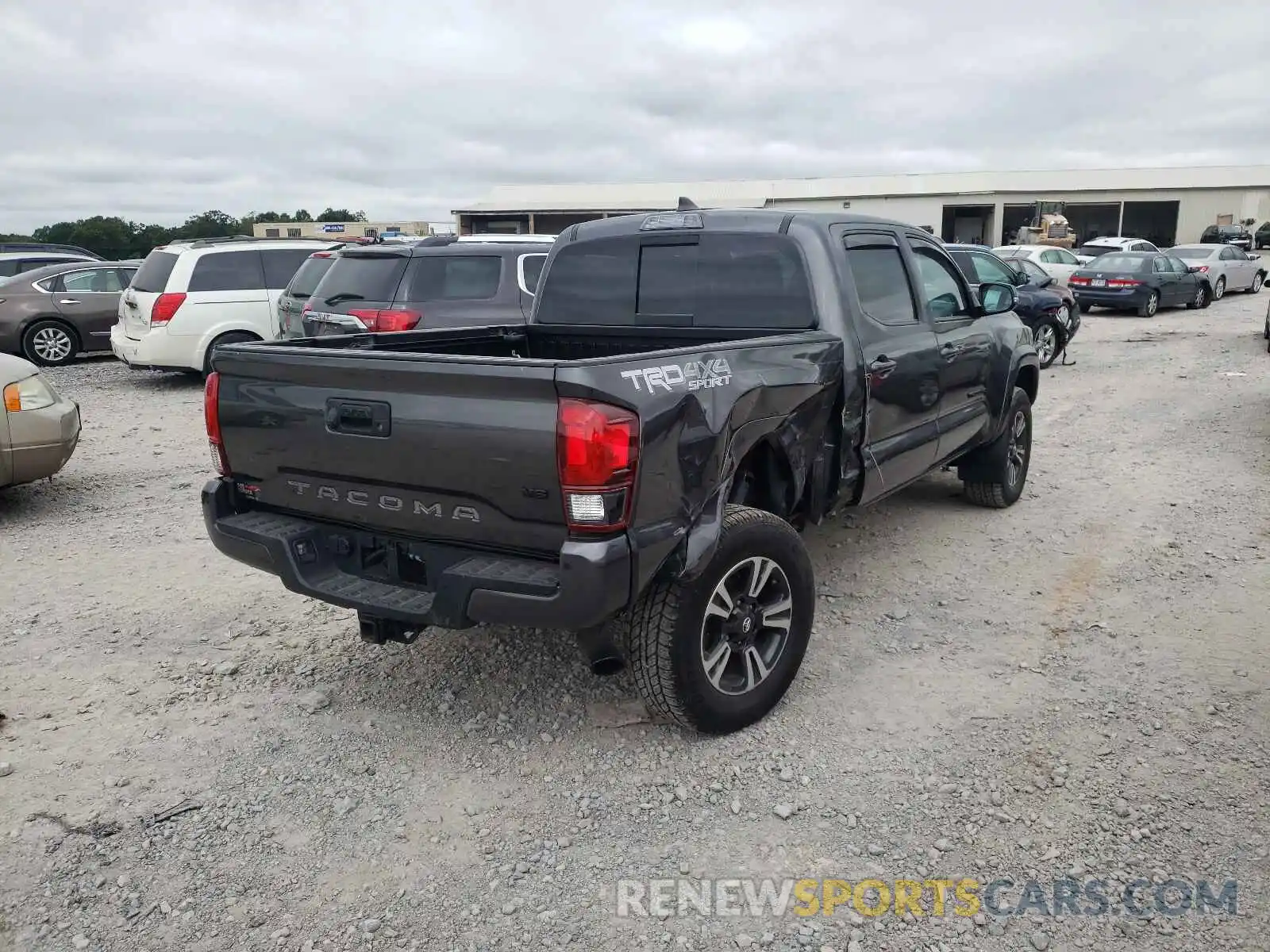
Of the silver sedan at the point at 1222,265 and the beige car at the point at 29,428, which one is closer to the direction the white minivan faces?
the silver sedan

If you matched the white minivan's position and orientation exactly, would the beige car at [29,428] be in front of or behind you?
behind

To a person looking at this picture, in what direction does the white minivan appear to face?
facing away from the viewer and to the right of the viewer

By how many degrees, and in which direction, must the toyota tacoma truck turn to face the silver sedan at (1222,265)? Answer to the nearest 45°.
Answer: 0° — it already faces it

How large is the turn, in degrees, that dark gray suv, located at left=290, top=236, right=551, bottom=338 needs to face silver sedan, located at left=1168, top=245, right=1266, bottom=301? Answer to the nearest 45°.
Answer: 0° — it already faces it

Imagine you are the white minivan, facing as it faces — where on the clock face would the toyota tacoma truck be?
The toyota tacoma truck is roughly at 4 o'clock from the white minivan.

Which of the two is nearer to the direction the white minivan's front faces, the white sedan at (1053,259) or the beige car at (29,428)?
the white sedan

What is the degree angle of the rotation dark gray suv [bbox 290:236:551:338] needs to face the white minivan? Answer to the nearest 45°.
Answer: approximately 90° to its left

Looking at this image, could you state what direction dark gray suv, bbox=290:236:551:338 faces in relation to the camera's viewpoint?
facing away from the viewer and to the right of the viewer

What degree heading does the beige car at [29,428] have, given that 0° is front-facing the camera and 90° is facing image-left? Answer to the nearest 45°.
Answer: approximately 270°

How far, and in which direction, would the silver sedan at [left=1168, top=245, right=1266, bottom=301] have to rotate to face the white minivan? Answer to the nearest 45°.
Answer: approximately 180°

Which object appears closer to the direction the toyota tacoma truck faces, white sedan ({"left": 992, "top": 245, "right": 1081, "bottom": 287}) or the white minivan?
the white sedan

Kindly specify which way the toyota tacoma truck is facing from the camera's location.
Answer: facing away from the viewer and to the right of the viewer

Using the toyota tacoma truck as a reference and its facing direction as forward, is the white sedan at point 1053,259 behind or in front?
in front

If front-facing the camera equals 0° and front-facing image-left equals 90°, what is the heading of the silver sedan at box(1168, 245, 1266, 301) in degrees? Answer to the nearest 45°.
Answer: approximately 225°
